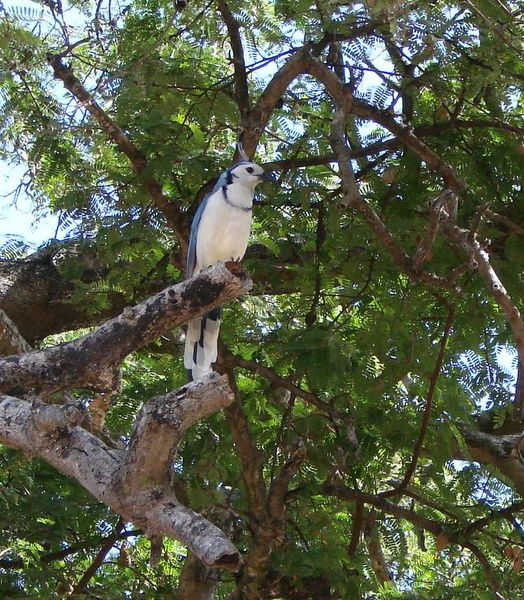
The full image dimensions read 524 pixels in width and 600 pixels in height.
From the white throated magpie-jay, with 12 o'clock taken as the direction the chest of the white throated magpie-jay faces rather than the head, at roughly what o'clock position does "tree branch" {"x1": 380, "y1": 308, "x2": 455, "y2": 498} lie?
The tree branch is roughly at 10 o'clock from the white throated magpie-jay.

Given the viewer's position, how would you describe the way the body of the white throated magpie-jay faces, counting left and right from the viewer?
facing the viewer and to the right of the viewer

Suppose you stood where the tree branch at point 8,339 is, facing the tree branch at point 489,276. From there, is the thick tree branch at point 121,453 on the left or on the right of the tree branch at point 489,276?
right
